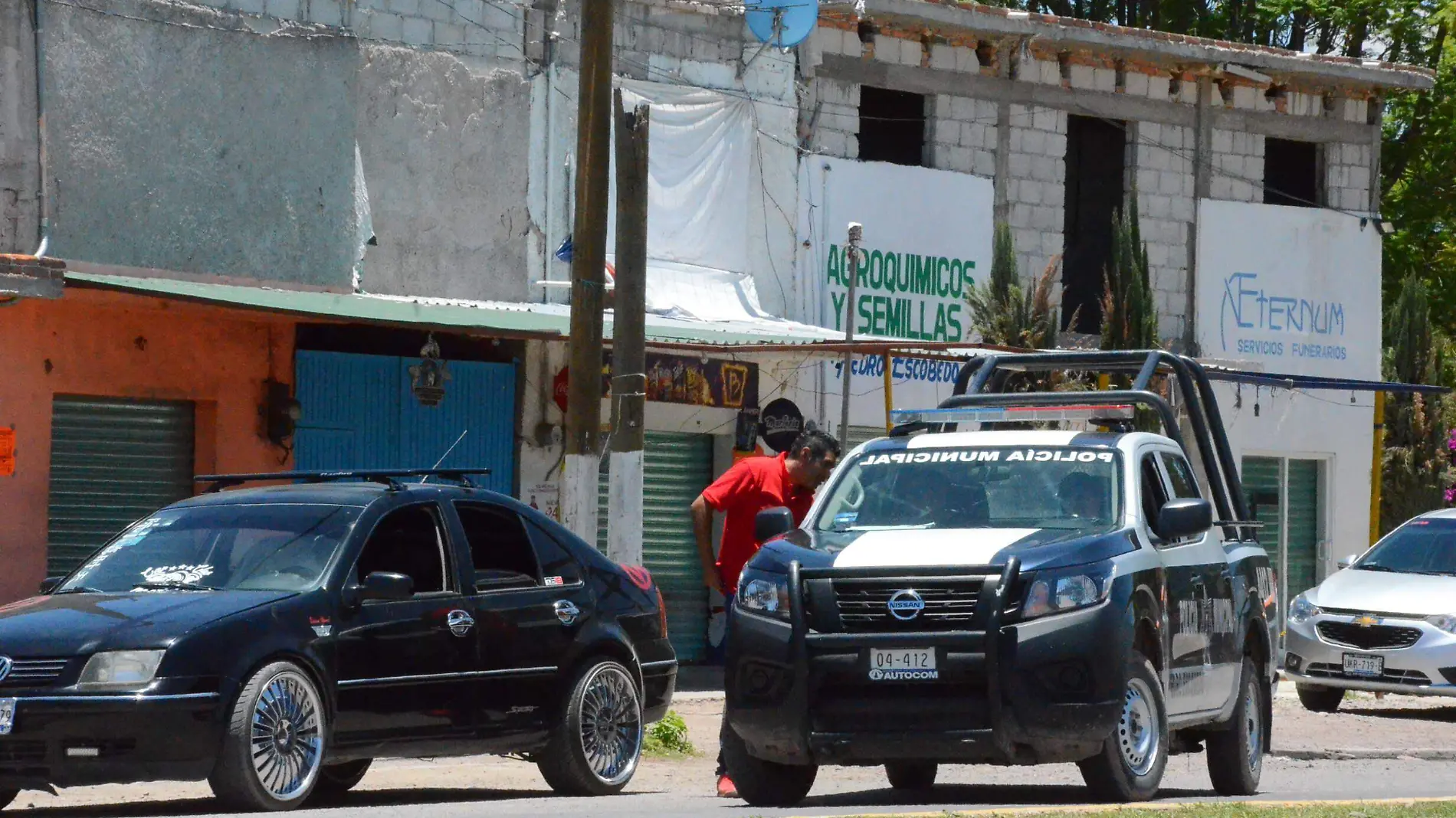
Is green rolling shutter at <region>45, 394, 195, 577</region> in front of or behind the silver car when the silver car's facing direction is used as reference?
in front

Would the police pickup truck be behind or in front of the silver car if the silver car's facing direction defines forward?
in front

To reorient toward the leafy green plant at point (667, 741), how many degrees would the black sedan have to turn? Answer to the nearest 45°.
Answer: approximately 180°

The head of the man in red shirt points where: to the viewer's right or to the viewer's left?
to the viewer's right

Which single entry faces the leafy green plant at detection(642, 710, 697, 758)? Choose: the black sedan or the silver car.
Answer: the silver car

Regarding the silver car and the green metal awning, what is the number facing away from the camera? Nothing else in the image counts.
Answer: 0

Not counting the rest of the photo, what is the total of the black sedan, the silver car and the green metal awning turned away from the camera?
0

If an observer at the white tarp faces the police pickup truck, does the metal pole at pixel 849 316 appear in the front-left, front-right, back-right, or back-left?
front-left

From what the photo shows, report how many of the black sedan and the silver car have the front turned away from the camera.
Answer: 0

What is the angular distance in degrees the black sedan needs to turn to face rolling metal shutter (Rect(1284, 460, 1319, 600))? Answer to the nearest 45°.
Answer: approximately 180°
